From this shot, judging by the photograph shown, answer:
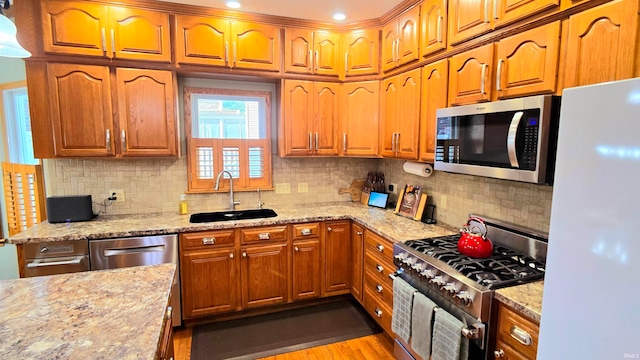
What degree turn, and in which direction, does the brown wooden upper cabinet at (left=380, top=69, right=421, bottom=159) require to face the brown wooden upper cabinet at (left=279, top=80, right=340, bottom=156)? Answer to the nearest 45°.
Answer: approximately 45° to its right

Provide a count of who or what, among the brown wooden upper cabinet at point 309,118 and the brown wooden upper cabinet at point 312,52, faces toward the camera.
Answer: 2

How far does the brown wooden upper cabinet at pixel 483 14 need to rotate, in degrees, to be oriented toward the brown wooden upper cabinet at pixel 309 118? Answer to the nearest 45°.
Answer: approximately 45° to its right

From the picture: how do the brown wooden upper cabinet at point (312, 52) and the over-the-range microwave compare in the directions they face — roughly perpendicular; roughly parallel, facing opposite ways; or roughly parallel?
roughly perpendicular

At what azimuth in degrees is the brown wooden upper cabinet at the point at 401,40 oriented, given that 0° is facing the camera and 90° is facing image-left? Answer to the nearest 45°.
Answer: approximately 45°

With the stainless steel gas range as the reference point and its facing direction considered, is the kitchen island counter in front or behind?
in front
